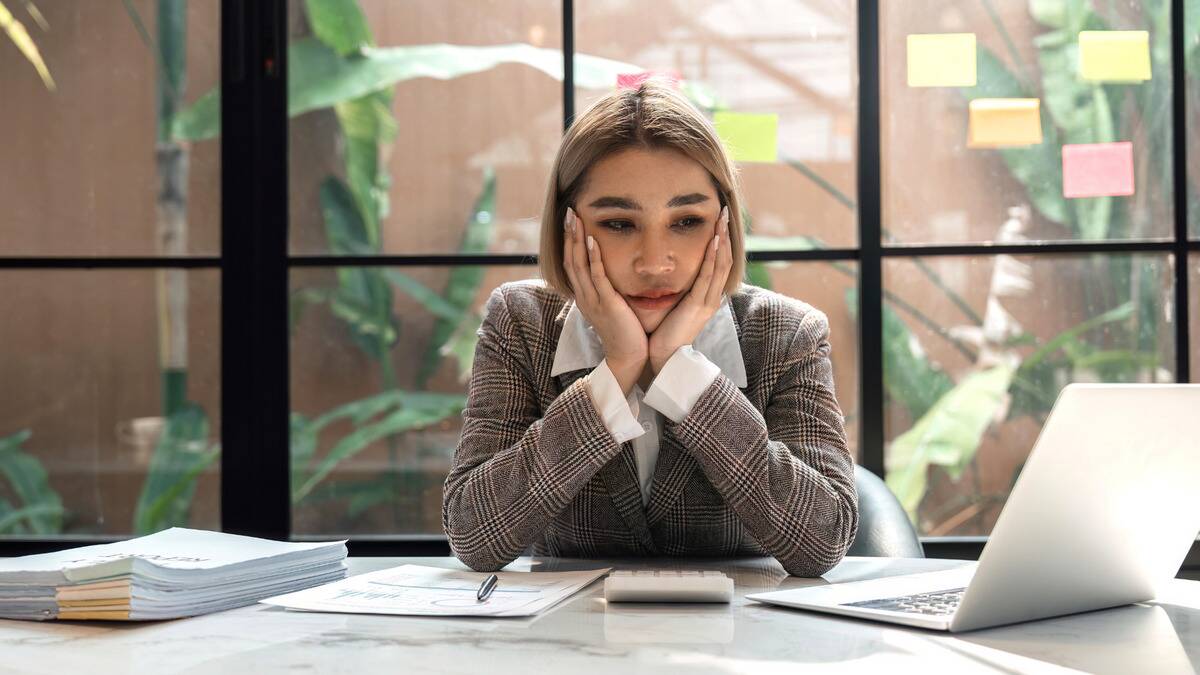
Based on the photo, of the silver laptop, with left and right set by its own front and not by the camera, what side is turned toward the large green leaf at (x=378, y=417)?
front

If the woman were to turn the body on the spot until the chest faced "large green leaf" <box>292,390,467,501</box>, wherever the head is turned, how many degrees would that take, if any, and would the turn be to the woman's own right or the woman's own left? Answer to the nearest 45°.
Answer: approximately 135° to the woman's own right

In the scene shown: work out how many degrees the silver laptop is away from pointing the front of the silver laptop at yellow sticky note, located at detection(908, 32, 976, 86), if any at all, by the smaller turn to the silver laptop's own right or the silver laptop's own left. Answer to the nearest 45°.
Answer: approximately 45° to the silver laptop's own right

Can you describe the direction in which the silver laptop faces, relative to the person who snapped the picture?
facing away from the viewer and to the left of the viewer

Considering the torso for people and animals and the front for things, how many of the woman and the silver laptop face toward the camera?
1

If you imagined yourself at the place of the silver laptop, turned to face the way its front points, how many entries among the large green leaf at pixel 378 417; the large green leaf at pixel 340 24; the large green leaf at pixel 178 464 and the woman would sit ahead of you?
4

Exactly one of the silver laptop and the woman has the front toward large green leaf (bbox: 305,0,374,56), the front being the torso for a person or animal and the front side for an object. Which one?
the silver laptop

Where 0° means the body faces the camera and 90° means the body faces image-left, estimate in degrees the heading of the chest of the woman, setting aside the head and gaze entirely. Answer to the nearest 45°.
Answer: approximately 0°

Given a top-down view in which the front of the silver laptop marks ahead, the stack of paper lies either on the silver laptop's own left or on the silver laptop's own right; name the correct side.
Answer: on the silver laptop's own left

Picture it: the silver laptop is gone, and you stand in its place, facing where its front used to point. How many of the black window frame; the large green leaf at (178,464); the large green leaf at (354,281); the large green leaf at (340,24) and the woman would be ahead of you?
5

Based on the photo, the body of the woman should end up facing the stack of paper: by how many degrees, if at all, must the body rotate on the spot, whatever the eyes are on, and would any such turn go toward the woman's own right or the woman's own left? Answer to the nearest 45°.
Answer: approximately 45° to the woman's own right

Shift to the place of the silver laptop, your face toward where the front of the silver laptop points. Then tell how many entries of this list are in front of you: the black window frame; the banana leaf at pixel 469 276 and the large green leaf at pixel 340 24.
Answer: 3
